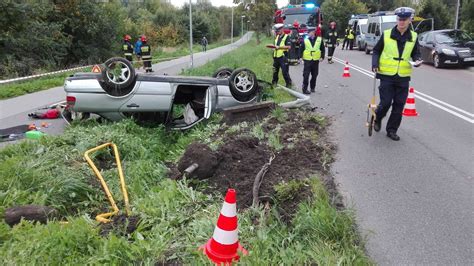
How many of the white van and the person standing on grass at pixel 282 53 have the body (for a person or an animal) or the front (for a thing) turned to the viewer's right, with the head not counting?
0

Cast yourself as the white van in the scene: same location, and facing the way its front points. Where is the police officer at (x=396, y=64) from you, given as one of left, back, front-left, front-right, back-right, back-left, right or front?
front-left

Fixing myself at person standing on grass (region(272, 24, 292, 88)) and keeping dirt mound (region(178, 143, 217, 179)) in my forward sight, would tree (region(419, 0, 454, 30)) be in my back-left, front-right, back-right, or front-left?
back-left

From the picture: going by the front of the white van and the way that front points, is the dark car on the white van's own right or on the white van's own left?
on the white van's own left

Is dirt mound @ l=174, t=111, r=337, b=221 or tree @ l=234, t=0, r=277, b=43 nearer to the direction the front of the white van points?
the dirt mound

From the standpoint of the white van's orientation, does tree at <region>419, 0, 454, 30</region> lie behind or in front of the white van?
behind

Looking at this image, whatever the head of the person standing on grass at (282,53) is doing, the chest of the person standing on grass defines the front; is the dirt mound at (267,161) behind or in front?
in front
